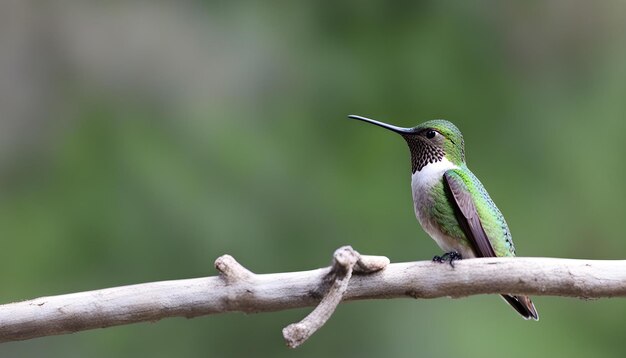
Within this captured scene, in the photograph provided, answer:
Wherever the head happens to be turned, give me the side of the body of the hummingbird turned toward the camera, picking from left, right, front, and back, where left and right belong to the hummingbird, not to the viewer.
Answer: left
